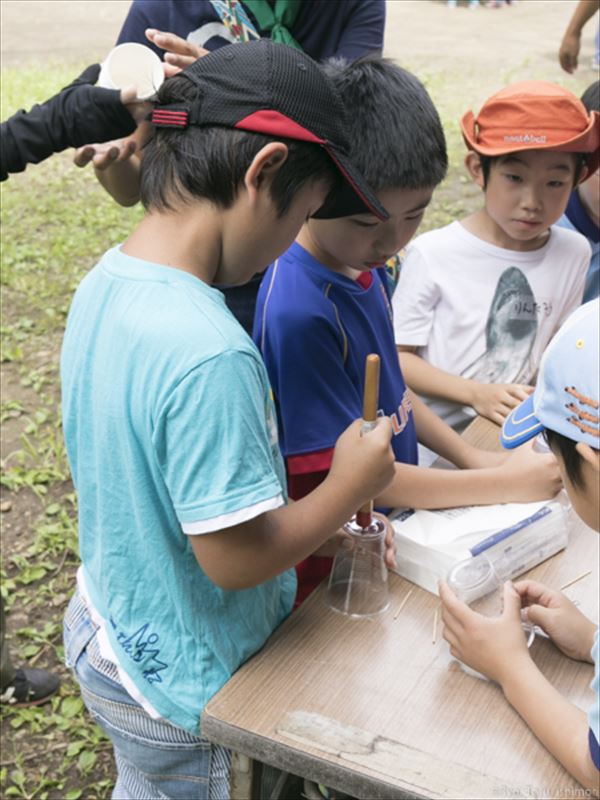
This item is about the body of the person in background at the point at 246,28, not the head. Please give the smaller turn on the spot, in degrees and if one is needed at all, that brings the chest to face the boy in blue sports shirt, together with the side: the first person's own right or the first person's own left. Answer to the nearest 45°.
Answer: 0° — they already face them

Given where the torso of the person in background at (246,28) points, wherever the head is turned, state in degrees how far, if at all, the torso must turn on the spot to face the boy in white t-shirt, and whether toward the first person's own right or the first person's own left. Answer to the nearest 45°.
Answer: approximately 45° to the first person's own left

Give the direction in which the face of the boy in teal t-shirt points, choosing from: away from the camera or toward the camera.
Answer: away from the camera

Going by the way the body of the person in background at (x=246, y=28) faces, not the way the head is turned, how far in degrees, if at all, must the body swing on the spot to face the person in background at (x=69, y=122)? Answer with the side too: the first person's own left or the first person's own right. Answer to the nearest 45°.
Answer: approximately 45° to the first person's own right

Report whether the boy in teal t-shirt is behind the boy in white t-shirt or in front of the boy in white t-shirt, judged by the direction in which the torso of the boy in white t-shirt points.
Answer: in front

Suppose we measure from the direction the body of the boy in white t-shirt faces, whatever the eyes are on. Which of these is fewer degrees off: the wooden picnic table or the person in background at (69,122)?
the wooden picnic table

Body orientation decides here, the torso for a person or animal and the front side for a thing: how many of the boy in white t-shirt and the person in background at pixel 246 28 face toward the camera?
2

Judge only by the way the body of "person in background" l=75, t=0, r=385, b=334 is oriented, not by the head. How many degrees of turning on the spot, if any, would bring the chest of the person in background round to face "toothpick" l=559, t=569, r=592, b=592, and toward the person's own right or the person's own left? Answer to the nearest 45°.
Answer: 0° — they already face it
